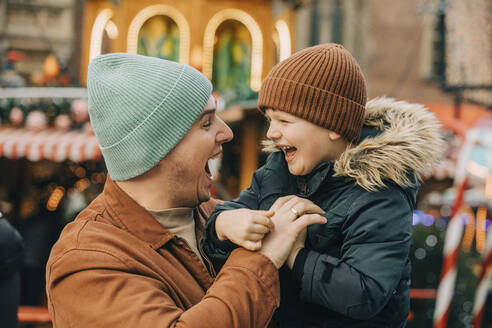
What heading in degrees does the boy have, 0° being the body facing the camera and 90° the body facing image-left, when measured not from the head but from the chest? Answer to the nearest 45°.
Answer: approximately 45°

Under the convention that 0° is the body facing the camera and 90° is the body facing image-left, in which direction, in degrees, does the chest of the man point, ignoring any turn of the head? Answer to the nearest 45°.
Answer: approximately 270°

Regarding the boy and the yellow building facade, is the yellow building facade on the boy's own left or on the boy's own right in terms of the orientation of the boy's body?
on the boy's own right

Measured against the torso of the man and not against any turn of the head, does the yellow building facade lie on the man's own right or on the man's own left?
on the man's own left
